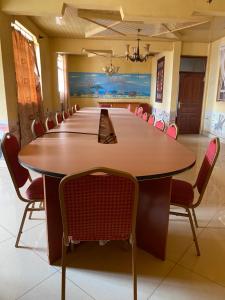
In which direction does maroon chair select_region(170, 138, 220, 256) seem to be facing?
to the viewer's left

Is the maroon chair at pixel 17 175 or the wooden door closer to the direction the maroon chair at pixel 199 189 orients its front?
the maroon chair

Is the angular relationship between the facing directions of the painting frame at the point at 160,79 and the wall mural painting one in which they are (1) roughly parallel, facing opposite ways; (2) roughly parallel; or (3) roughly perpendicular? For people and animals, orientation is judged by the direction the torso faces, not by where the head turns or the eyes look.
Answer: roughly perpendicular

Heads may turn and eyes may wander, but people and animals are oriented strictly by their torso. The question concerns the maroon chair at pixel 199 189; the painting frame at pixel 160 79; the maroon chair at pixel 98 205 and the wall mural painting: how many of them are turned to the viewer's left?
2

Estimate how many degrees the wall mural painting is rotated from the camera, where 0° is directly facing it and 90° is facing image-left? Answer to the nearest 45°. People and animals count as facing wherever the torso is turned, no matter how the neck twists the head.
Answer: approximately 0°

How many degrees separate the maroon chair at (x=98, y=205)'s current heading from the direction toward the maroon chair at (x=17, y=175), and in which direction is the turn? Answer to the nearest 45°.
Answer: approximately 45° to its left

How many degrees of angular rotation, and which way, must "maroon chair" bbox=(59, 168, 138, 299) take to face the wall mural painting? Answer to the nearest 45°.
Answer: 0° — it already faces it

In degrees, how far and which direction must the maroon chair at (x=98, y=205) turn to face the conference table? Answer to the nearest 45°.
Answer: approximately 45° to its right

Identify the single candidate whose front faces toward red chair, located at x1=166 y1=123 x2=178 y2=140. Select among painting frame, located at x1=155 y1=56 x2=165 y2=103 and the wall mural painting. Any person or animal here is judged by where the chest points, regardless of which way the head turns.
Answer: the wall mural painting

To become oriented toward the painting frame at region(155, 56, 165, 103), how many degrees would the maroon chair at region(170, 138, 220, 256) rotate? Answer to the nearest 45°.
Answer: approximately 90° to its right

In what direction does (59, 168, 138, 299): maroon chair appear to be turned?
away from the camera

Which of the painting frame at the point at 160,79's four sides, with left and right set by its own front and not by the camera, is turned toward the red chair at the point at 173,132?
left

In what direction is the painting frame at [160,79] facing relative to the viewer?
to the viewer's left

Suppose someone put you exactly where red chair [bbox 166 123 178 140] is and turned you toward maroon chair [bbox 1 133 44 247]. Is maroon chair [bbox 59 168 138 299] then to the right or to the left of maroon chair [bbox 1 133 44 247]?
left

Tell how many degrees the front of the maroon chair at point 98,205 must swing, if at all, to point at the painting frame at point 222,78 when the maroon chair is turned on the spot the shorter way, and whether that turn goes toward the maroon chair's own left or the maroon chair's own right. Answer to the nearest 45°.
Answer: approximately 45° to the maroon chair's own right
